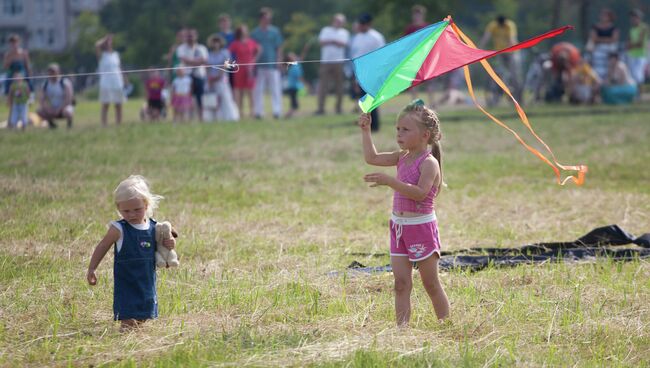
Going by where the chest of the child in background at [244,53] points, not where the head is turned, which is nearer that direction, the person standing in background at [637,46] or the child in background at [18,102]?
the child in background

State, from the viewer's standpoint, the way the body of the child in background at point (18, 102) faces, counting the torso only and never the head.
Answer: toward the camera

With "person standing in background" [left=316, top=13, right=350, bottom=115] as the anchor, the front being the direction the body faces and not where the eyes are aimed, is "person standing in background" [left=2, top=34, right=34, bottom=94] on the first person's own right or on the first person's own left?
on the first person's own right

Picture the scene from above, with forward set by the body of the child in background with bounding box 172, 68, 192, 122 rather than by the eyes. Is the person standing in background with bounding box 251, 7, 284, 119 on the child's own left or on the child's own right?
on the child's own left

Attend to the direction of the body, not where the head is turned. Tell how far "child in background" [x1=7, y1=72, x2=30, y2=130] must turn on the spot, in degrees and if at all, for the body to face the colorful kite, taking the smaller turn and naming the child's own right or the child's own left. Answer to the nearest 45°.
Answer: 0° — they already face it

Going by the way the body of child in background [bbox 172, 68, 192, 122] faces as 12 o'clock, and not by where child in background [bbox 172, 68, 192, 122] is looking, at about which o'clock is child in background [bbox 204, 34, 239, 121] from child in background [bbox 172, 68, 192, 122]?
child in background [bbox 204, 34, 239, 121] is roughly at 9 o'clock from child in background [bbox 172, 68, 192, 122].

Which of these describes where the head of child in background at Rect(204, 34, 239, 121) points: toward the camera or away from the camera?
toward the camera

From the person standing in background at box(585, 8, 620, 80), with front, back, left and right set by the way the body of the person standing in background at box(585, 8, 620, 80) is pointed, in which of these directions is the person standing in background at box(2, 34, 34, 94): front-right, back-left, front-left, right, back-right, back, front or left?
front-right

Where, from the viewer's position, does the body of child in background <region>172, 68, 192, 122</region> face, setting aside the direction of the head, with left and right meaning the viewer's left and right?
facing the viewer

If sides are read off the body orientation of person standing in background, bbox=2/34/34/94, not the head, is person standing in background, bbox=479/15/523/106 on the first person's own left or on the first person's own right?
on the first person's own left

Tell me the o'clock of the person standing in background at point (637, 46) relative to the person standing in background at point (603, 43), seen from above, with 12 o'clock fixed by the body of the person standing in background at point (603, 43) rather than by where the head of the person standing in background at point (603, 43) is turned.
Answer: the person standing in background at point (637, 46) is roughly at 8 o'clock from the person standing in background at point (603, 43).

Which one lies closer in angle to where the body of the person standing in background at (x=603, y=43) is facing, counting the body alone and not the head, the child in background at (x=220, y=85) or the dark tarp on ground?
the dark tarp on ground

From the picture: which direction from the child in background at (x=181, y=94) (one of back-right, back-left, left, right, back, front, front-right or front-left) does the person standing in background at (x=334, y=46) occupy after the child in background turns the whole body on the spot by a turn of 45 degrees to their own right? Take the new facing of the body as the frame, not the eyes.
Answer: back-left

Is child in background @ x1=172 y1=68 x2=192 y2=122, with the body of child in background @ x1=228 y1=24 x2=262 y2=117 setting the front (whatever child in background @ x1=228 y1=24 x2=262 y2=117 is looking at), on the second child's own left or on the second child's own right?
on the second child's own right

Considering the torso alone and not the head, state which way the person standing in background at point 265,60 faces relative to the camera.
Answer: toward the camera

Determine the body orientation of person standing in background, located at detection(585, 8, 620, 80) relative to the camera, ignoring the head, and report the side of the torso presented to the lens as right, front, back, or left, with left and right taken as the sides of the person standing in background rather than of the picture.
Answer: front

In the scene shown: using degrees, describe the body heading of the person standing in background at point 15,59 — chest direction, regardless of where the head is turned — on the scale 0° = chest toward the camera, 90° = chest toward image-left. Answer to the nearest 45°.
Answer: approximately 0°

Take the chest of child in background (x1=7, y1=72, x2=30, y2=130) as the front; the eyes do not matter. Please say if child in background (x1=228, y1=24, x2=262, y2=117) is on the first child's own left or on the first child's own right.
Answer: on the first child's own left
